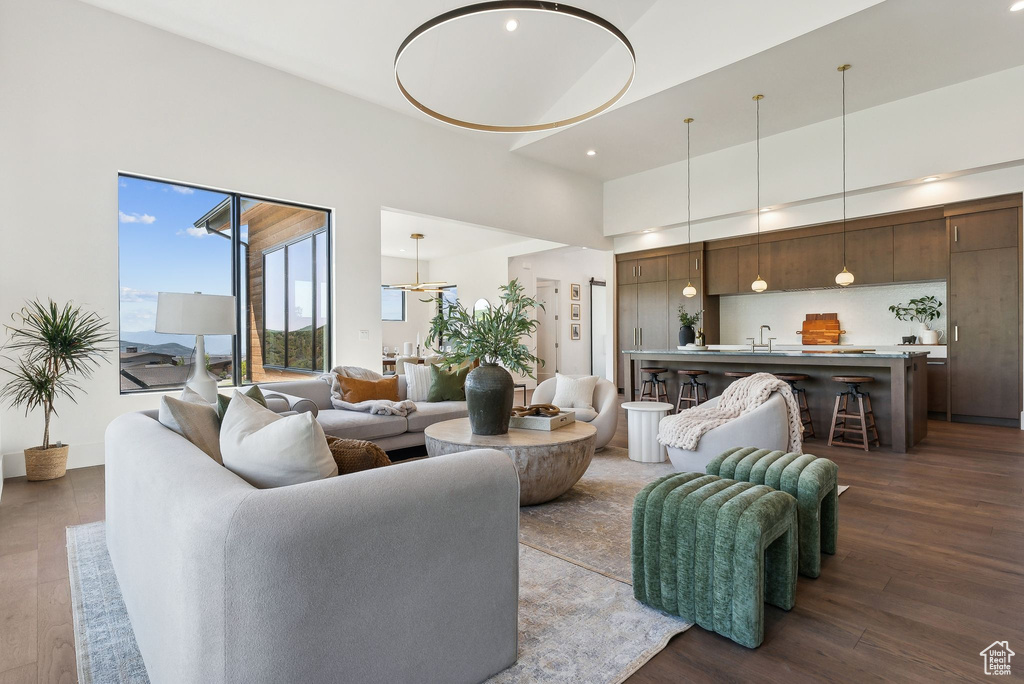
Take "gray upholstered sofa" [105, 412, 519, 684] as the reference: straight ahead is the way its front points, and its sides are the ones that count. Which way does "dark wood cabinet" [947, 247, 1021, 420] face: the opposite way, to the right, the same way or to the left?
the opposite way

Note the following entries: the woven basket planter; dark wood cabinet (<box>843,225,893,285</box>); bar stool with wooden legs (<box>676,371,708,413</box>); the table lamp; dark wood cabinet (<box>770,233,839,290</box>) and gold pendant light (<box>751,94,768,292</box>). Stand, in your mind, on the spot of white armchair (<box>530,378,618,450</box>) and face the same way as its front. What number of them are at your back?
4

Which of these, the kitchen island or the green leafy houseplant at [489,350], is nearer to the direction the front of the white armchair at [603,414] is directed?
the green leafy houseplant

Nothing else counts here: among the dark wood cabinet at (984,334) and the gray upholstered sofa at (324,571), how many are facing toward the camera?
1

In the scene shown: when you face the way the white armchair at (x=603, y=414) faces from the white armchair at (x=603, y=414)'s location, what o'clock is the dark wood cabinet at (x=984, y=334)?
The dark wood cabinet is roughly at 7 o'clock from the white armchair.

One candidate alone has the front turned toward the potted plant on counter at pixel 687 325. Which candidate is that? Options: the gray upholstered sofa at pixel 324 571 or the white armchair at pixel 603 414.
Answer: the gray upholstered sofa

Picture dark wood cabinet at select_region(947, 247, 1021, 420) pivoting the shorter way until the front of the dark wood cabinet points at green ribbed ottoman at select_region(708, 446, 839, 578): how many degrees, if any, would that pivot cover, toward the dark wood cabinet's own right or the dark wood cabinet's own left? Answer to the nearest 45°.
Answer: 0° — it already faces it

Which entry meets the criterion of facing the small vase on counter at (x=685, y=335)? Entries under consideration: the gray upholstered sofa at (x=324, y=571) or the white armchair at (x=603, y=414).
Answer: the gray upholstered sofa

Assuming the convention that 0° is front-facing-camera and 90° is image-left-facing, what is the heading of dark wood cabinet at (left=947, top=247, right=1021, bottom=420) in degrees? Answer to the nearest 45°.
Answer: approximately 0°

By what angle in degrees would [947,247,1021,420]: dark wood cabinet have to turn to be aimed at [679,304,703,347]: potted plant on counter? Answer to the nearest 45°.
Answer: approximately 90° to its right
